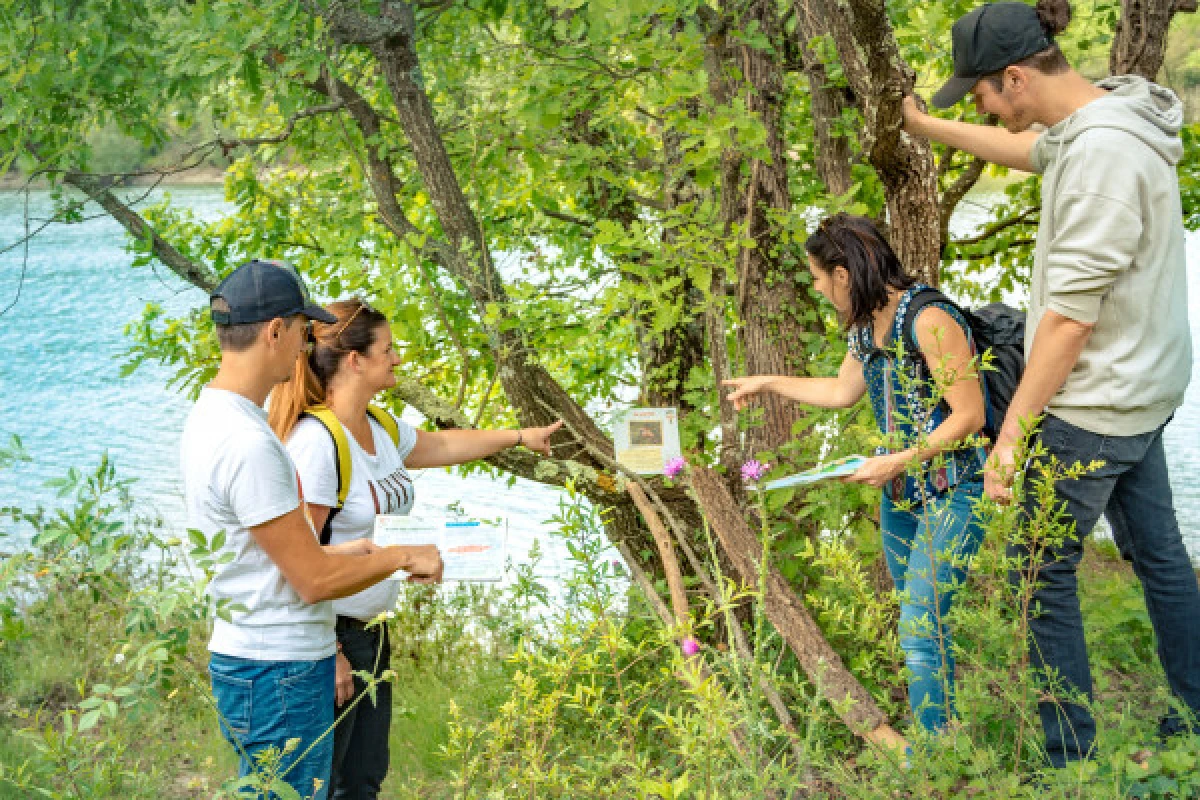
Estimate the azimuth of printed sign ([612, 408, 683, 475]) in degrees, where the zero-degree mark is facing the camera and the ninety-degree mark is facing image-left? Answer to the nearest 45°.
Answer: approximately 0°

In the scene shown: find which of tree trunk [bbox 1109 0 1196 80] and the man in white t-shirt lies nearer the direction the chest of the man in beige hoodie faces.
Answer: the man in white t-shirt

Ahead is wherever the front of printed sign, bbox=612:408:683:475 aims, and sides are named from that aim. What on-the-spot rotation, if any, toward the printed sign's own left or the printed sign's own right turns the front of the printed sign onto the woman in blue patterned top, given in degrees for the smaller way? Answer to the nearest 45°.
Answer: approximately 45° to the printed sign's own left

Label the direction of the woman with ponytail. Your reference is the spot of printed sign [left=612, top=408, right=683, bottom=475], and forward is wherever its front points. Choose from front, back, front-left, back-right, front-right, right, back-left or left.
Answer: front-right

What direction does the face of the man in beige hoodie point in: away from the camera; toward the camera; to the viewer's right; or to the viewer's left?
to the viewer's left

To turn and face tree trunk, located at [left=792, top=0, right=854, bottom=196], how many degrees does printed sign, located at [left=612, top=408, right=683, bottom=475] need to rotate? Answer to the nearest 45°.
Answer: approximately 135° to its left

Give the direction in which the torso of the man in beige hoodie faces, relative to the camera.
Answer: to the viewer's left

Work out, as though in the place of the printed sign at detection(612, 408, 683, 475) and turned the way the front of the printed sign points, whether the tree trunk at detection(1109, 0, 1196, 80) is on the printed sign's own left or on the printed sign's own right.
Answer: on the printed sign's own left

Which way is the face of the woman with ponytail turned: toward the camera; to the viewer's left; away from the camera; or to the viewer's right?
to the viewer's right

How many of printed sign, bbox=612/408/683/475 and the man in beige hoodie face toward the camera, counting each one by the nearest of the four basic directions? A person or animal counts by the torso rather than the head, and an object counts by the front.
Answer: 1

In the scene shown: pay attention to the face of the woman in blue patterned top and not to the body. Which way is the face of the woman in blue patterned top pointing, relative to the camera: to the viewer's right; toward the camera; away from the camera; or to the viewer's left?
to the viewer's left

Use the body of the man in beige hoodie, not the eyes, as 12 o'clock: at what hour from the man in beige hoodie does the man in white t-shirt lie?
The man in white t-shirt is roughly at 11 o'clock from the man in beige hoodie.

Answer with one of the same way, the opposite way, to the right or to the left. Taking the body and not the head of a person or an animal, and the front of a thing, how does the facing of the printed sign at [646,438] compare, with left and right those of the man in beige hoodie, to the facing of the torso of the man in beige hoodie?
to the left
